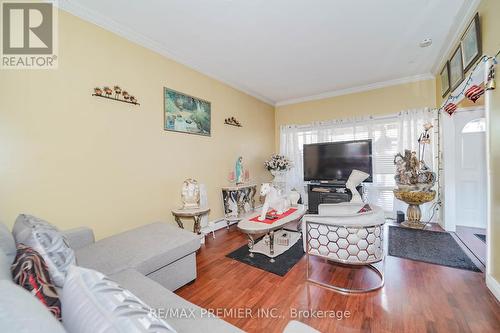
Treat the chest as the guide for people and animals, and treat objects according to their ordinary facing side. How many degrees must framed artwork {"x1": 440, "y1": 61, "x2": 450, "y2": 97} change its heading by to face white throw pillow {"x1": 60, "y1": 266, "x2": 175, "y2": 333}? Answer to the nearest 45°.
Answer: approximately 90° to its left

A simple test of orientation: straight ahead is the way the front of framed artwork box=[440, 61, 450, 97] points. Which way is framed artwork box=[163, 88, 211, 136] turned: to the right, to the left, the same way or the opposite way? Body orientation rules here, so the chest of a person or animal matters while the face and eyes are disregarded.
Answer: the opposite way

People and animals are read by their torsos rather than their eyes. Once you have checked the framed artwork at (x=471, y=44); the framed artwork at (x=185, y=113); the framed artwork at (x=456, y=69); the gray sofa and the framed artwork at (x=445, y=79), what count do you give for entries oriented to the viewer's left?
3

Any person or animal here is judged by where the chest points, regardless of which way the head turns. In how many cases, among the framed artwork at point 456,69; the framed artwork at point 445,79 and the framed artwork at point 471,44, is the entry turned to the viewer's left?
3

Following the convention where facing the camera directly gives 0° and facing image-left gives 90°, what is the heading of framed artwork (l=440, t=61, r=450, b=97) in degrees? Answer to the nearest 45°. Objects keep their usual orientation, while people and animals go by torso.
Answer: approximately 90°

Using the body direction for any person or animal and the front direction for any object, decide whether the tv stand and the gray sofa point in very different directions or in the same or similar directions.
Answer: very different directions

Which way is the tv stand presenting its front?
toward the camera

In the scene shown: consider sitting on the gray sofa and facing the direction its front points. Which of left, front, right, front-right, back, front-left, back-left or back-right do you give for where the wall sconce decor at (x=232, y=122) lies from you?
front

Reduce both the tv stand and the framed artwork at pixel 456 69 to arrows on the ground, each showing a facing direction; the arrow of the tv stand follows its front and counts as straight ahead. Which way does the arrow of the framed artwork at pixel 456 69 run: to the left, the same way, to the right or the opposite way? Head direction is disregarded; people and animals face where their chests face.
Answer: to the right

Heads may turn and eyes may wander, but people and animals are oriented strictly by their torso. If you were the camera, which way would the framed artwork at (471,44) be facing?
facing to the left of the viewer

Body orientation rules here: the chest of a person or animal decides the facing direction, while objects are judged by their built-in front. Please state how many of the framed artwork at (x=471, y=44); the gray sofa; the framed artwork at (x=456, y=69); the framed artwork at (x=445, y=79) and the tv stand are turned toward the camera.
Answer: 1

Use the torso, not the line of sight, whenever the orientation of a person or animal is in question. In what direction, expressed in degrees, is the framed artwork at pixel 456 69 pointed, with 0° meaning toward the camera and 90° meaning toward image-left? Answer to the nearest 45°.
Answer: approximately 90°

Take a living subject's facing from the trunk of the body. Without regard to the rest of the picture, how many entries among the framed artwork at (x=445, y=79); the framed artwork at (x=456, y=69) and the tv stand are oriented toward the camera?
1

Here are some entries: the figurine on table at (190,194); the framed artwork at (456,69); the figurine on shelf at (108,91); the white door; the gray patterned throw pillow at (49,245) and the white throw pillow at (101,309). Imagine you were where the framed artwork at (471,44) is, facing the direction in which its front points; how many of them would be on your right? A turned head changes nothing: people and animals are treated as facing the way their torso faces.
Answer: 2

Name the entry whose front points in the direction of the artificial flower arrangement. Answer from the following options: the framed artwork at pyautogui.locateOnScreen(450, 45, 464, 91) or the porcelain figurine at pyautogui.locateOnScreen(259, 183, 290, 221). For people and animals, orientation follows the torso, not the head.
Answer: the framed artwork

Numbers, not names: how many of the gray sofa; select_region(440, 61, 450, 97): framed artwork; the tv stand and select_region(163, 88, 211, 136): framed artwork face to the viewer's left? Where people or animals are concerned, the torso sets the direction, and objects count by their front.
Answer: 1
